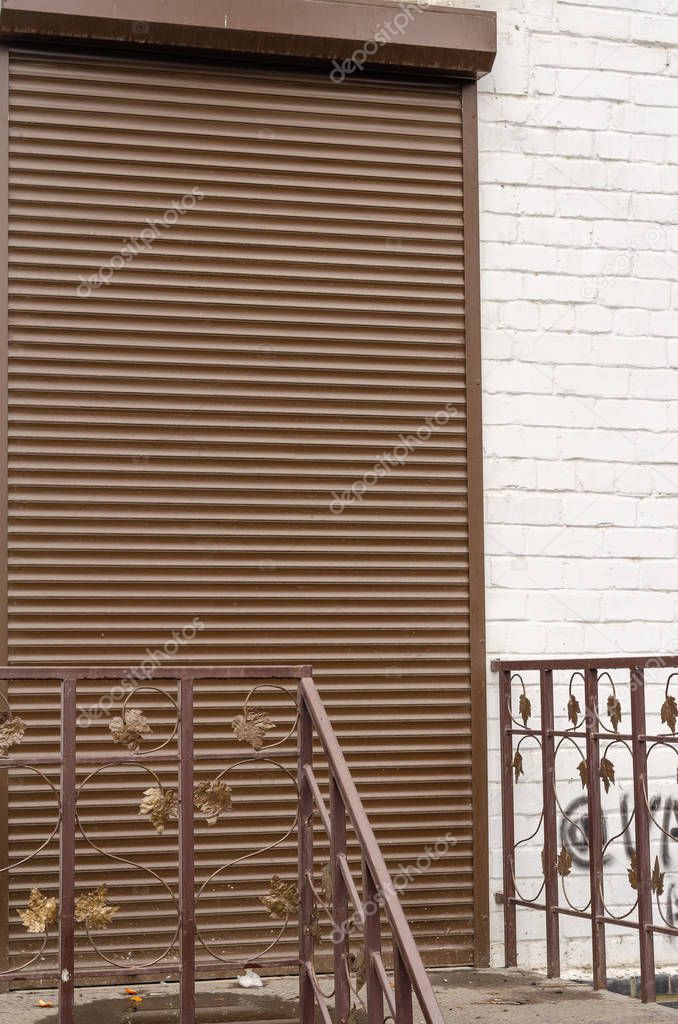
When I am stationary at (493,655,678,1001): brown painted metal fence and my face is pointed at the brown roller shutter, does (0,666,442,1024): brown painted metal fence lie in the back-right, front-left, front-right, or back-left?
front-left

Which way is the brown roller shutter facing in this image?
toward the camera
